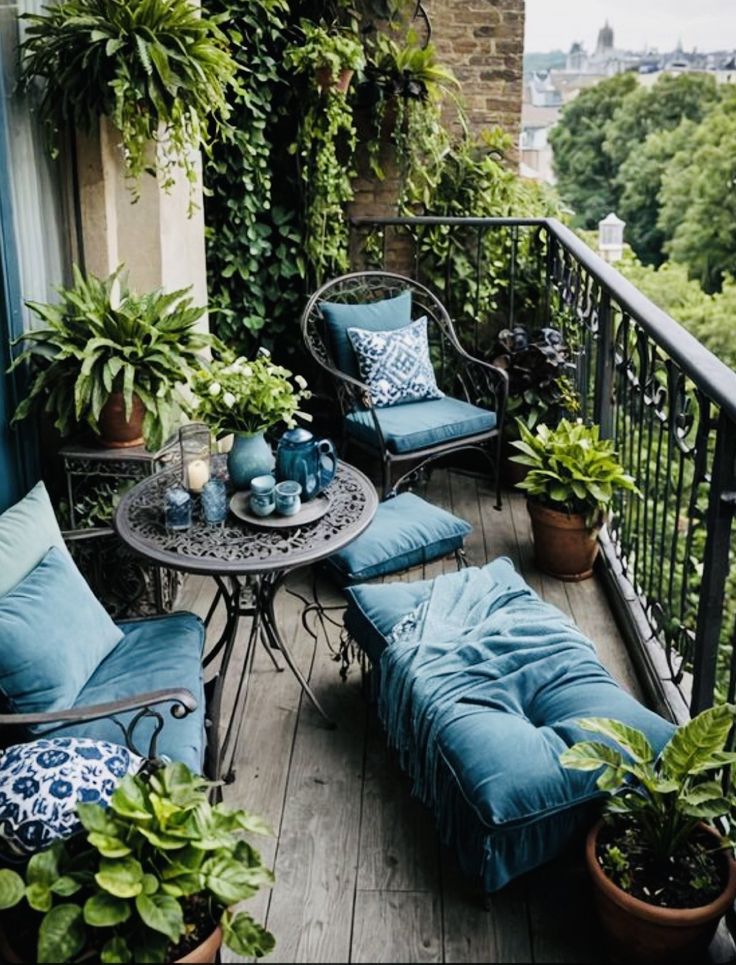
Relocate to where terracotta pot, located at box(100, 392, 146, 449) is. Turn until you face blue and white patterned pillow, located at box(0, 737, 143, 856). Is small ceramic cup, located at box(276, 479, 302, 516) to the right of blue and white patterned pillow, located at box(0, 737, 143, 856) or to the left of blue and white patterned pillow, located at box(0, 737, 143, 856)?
left

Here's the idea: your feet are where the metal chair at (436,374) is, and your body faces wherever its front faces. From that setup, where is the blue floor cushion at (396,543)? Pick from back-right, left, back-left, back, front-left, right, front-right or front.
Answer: front-right

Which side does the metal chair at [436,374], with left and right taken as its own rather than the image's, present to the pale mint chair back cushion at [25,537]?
right

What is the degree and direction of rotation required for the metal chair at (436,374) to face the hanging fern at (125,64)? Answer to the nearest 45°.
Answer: approximately 90° to its right

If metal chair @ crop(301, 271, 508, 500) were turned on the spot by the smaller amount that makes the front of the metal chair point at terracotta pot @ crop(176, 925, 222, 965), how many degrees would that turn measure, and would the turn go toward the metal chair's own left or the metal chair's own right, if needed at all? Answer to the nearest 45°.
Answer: approximately 45° to the metal chair's own right

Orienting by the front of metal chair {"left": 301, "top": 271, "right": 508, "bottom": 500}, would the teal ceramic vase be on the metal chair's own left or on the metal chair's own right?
on the metal chair's own right

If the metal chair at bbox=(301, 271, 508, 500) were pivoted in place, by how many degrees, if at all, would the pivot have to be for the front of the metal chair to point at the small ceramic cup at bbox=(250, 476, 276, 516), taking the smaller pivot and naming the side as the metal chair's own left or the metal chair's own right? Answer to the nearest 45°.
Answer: approximately 45° to the metal chair's own right

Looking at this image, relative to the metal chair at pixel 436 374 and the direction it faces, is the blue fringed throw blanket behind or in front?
in front

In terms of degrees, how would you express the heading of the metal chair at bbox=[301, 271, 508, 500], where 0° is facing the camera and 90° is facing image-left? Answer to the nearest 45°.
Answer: approximately 315°

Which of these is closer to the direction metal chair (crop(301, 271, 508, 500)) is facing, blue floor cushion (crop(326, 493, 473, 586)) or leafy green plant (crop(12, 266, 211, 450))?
the blue floor cushion

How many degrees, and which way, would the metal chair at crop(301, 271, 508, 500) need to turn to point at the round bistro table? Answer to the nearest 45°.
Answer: approximately 45° to its right

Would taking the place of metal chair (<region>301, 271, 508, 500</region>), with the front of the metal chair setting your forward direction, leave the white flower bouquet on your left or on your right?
on your right

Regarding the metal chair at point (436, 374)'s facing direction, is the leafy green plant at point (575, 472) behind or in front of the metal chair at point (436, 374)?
in front

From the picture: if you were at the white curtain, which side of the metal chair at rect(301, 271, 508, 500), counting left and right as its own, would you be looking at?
right
